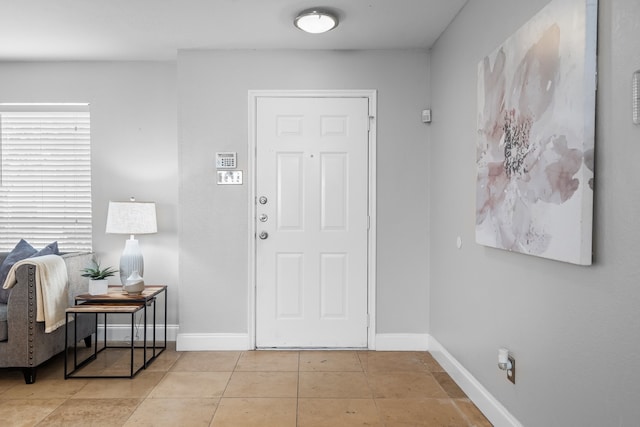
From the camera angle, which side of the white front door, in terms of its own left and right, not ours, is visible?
front

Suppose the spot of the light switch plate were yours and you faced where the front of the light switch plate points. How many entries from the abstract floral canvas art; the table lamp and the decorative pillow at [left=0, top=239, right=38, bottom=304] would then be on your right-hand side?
2

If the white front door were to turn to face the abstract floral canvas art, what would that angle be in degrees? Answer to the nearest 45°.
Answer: approximately 45° to its left

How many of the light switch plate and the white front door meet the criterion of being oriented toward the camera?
2

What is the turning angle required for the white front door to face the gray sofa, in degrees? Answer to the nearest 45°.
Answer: approximately 90° to its right

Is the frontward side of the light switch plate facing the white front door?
no

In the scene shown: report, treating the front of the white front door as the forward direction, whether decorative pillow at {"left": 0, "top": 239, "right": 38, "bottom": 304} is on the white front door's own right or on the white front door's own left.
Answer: on the white front door's own right

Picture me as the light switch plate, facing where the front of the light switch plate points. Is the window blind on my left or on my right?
on my right

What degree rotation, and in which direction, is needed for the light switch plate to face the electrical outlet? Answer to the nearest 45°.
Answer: approximately 45° to its left

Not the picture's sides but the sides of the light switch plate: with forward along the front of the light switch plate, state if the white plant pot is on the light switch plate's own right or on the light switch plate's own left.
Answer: on the light switch plate's own right

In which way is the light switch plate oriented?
toward the camera

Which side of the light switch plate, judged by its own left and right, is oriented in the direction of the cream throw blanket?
right

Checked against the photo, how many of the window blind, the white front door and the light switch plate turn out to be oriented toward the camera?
3

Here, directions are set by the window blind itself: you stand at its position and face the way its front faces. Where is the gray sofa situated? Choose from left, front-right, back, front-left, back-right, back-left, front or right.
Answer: front

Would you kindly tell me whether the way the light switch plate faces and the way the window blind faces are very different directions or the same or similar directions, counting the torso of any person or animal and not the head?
same or similar directions
